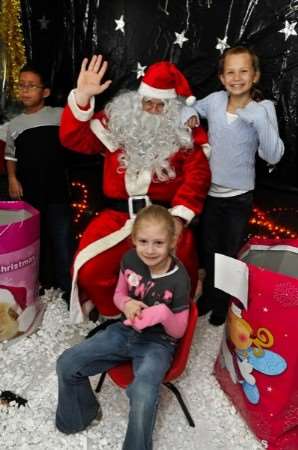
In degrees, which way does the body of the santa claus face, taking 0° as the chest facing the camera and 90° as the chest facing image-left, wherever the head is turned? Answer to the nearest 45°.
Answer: approximately 0°

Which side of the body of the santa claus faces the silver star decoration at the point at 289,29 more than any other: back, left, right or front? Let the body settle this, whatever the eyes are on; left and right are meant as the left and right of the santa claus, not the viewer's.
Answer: left

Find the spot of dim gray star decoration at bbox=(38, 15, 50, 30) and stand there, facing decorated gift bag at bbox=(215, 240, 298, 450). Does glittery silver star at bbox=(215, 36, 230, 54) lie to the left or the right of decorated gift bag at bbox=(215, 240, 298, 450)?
left

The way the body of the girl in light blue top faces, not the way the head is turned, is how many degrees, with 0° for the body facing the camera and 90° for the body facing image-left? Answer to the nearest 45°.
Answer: approximately 0°

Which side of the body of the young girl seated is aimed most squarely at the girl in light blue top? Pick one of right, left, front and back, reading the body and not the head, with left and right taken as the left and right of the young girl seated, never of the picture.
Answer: back

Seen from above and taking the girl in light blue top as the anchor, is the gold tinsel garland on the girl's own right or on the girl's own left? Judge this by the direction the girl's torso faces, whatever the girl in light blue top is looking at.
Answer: on the girl's own right

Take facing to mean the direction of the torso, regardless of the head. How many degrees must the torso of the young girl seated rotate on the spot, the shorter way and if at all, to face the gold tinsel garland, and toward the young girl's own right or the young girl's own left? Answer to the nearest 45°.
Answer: approximately 90° to the young girl's own right

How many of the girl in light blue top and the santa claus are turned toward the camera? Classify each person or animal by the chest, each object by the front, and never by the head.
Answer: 2
